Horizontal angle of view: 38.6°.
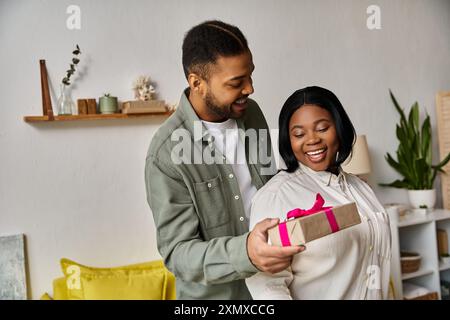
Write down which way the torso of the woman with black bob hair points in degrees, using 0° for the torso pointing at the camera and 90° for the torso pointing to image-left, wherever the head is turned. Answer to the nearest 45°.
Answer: approximately 315°

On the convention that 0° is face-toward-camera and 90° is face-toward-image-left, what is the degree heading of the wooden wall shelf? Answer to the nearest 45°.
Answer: approximately 0°

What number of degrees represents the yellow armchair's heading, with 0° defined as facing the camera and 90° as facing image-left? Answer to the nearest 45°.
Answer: approximately 0°

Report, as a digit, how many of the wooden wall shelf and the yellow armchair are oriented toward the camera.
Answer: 2
